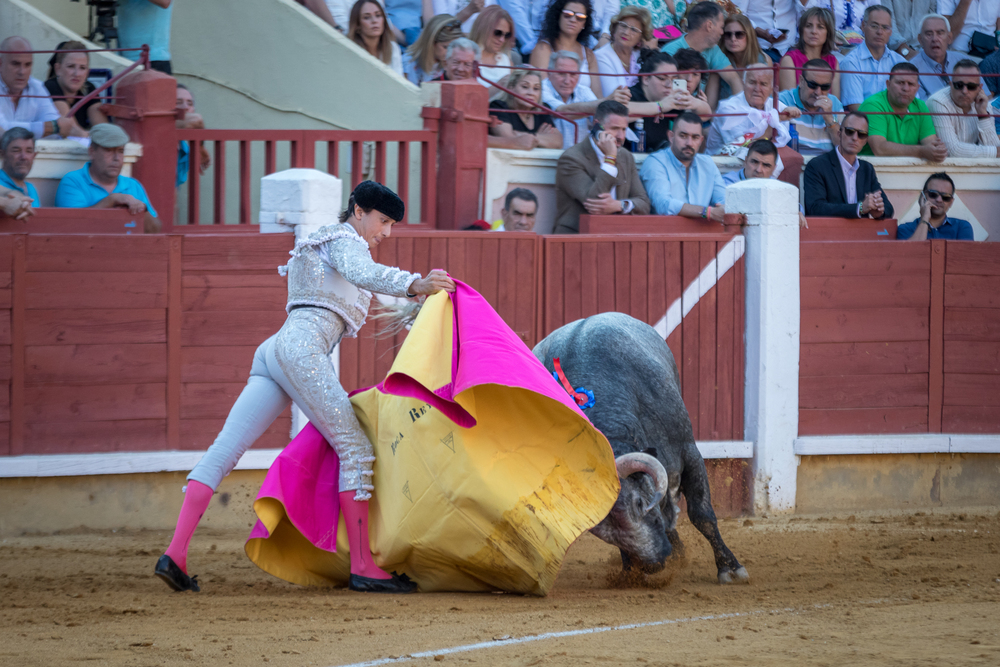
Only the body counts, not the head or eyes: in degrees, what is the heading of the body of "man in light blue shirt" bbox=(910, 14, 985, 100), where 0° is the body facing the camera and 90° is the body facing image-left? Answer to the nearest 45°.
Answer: approximately 0°

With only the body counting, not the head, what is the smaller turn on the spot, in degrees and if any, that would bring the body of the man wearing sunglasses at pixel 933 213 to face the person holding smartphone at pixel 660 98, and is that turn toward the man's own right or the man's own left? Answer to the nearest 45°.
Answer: approximately 90° to the man's own right

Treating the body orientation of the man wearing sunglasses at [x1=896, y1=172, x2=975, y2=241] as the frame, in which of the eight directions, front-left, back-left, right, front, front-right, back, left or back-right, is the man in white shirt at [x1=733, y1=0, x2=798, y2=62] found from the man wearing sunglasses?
back-right

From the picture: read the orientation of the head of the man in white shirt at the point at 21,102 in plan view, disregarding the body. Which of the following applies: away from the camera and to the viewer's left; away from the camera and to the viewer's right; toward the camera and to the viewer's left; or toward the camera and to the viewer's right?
toward the camera and to the viewer's right

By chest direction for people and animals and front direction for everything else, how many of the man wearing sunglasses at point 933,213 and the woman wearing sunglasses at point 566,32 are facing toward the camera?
2

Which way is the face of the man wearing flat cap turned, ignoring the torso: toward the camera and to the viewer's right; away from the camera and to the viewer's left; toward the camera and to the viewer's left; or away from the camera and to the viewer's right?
toward the camera and to the viewer's right
